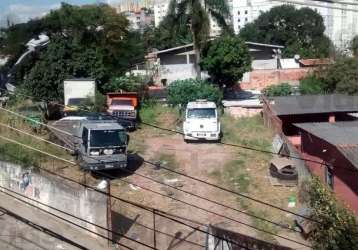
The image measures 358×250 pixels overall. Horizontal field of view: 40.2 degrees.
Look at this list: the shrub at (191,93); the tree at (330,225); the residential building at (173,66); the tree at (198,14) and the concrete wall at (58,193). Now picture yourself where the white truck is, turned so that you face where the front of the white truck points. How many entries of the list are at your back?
3

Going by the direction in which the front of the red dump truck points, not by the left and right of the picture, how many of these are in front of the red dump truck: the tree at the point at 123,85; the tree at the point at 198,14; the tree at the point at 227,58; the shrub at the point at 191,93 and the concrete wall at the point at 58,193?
1

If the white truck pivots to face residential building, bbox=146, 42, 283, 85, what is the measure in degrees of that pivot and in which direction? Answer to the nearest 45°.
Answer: approximately 180°

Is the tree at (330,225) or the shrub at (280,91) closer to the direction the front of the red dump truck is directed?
the tree

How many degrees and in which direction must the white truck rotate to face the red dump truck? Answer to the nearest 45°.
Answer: approximately 135° to its right

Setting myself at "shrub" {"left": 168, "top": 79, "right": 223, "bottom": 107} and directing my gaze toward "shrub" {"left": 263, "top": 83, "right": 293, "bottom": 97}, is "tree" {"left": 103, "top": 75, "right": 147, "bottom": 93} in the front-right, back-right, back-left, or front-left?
back-left

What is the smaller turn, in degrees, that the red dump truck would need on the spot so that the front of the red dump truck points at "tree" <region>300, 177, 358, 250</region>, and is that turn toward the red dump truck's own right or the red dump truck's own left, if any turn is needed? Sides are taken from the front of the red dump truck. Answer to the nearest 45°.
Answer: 0° — it already faces it

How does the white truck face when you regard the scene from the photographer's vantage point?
facing the viewer

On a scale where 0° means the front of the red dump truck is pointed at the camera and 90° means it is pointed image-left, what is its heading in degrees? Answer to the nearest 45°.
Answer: approximately 0°

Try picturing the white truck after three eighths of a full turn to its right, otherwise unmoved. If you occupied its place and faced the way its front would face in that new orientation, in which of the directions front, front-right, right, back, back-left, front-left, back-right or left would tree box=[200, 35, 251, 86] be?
front-right

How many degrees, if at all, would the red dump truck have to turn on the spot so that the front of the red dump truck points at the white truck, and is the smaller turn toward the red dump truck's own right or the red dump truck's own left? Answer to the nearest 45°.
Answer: approximately 45° to the red dump truck's own left

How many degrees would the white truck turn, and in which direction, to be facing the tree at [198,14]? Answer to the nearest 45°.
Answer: approximately 180°

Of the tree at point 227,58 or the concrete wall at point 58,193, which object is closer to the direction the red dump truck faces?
the concrete wall

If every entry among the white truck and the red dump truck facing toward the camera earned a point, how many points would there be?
2

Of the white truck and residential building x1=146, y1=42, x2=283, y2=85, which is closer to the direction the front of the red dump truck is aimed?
the white truck

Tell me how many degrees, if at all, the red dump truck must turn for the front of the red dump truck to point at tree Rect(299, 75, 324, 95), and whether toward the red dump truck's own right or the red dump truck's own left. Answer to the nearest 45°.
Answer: approximately 135° to the red dump truck's own left
